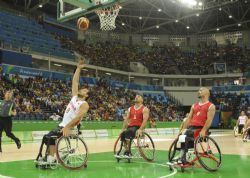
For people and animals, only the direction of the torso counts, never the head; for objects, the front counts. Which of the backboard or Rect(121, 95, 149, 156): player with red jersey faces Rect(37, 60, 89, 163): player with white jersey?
the player with red jersey

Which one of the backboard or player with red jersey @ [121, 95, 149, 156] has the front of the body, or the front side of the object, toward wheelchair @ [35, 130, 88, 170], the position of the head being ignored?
the player with red jersey

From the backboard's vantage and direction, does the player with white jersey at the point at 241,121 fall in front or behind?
in front

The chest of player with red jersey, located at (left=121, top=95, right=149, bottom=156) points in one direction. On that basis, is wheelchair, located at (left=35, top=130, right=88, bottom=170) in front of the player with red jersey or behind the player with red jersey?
in front
